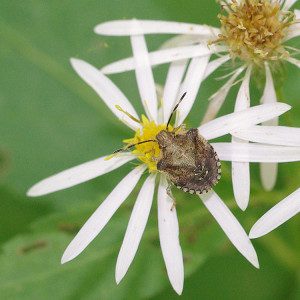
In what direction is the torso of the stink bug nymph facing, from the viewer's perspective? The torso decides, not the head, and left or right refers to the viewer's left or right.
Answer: facing away from the viewer and to the left of the viewer
